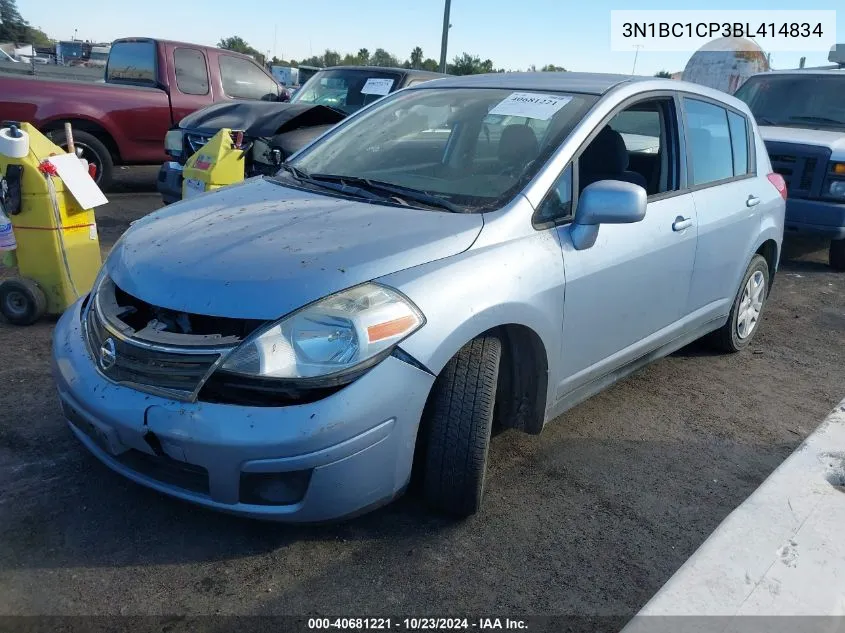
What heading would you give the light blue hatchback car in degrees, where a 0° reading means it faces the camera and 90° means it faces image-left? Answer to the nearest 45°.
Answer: approximately 45°

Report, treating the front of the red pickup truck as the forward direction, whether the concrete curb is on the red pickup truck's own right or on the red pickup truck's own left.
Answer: on the red pickup truck's own right

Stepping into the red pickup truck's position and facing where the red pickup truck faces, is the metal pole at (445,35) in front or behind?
in front

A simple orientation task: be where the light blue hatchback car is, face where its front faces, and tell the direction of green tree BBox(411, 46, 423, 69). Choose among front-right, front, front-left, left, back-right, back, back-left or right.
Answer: back-right

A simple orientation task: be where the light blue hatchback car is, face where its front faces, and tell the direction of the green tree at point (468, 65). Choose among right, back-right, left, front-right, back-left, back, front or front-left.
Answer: back-right

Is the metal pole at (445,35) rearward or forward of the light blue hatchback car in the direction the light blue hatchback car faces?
rearward

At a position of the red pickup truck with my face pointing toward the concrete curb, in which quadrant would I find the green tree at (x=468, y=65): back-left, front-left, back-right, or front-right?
back-left

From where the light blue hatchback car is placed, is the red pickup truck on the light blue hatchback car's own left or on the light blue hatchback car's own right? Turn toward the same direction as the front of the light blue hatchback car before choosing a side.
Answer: on the light blue hatchback car's own right

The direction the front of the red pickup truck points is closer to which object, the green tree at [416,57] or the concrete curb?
the green tree

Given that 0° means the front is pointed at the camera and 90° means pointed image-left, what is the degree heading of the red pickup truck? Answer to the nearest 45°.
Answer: approximately 225°

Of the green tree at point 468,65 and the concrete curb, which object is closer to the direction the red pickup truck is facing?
the green tree
